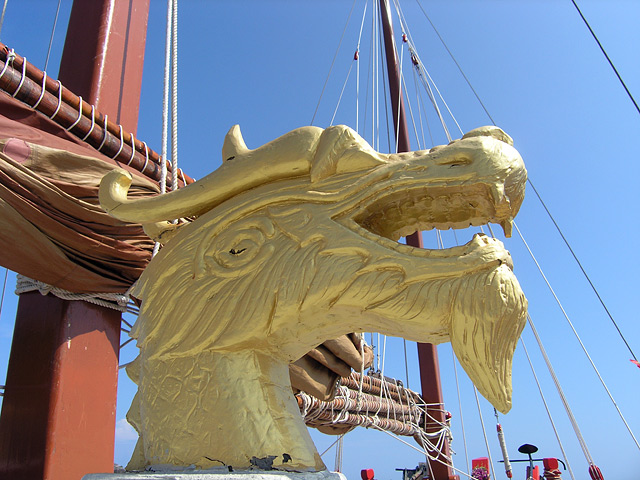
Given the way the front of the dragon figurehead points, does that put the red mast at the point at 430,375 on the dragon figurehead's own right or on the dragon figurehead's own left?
on the dragon figurehead's own left

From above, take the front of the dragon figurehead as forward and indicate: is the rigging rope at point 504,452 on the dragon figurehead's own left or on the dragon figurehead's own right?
on the dragon figurehead's own left

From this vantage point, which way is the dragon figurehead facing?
to the viewer's right

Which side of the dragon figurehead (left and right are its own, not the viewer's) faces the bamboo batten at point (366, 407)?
left
